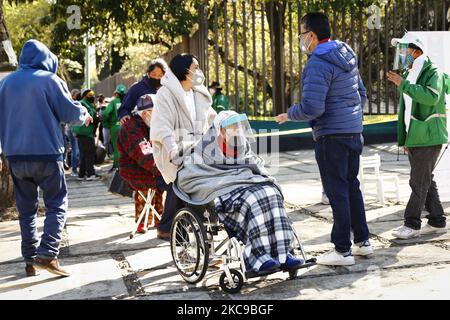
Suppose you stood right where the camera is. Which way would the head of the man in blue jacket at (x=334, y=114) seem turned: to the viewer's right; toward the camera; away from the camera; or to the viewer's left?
to the viewer's left

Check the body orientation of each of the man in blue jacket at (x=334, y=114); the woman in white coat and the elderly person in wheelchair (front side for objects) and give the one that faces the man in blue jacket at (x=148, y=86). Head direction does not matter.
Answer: the man in blue jacket at (x=334, y=114)

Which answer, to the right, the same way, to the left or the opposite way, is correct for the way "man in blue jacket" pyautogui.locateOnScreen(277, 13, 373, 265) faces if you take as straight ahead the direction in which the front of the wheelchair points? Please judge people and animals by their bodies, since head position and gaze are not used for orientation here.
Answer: the opposite way

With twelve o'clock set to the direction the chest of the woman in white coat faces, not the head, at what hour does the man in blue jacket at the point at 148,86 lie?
The man in blue jacket is roughly at 7 o'clock from the woman in white coat.

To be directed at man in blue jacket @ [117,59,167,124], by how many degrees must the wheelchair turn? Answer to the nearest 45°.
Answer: approximately 135° to its left

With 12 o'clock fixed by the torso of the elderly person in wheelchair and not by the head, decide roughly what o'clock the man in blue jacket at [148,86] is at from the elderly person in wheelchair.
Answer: The man in blue jacket is roughly at 7 o'clock from the elderly person in wheelchair.

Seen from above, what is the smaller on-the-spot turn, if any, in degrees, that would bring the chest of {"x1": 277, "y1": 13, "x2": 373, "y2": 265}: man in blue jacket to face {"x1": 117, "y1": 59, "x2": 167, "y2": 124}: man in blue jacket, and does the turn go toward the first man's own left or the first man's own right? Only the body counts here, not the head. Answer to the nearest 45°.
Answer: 0° — they already face them

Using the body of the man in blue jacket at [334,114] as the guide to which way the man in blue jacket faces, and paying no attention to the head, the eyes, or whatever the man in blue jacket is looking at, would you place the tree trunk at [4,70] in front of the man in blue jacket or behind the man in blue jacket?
in front

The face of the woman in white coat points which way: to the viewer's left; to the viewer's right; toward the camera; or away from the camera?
to the viewer's right

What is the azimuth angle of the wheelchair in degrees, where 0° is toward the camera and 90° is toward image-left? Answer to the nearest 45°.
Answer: approximately 315°

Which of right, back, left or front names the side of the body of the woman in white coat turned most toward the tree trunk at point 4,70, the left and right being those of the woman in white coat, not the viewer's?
back

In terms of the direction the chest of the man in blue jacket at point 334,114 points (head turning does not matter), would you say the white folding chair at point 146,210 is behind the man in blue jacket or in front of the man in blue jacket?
in front
